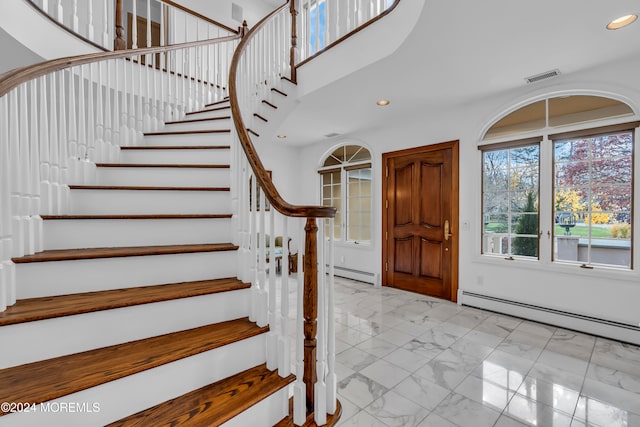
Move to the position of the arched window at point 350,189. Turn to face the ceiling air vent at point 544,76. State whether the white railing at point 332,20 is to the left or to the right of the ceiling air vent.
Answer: right

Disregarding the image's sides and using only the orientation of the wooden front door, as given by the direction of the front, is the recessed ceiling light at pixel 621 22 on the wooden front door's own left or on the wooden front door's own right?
on the wooden front door's own left

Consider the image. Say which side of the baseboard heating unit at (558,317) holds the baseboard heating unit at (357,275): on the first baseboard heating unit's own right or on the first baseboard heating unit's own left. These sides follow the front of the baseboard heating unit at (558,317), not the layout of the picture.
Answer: on the first baseboard heating unit's own right

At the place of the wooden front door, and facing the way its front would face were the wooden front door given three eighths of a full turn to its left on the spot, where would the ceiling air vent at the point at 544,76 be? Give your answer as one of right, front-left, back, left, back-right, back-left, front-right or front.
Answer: front-right

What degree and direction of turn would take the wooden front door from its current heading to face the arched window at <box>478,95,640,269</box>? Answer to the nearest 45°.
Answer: approximately 90° to its left

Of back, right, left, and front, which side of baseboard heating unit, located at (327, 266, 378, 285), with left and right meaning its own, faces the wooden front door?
left

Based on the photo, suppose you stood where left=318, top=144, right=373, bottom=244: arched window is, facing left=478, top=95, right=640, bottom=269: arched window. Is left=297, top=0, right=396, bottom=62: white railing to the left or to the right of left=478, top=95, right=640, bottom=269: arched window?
right

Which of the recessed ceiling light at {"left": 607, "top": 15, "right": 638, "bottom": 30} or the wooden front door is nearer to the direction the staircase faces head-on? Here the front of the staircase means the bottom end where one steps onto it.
the recessed ceiling light

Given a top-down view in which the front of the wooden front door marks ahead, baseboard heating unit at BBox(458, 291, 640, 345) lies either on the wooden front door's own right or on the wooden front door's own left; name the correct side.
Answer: on the wooden front door's own left

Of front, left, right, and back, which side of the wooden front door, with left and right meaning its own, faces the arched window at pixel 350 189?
right
